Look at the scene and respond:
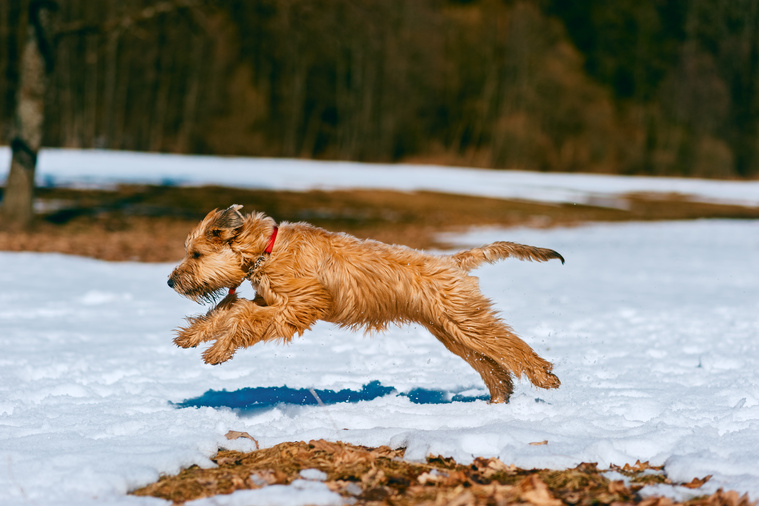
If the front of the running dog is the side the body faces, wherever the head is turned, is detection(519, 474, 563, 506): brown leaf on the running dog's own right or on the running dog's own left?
on the running dog's own left

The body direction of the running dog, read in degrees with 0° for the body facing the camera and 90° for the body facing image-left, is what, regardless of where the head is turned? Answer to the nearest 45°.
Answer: approximately 90°

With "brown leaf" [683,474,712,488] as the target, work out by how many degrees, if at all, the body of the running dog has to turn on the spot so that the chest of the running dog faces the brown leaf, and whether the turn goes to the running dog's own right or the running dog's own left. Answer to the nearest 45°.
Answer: approximately 135° to the running dog's own left

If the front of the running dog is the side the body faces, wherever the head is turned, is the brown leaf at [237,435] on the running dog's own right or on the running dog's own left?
on the running dog's own left
